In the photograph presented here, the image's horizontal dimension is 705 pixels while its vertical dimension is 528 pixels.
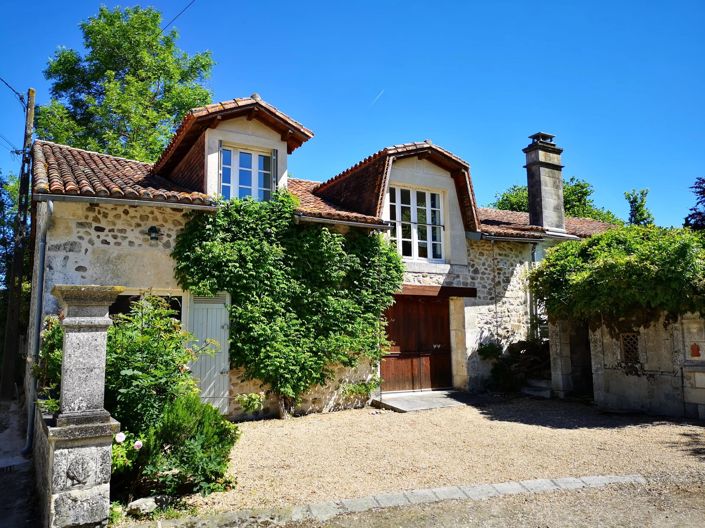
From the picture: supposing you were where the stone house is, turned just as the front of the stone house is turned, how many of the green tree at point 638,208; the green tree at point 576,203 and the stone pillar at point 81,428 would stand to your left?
2

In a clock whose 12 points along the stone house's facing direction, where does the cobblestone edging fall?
The cobblestone edging is roughly at 1 o'clock from the stone house.

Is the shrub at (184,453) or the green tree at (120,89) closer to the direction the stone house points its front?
the shrub

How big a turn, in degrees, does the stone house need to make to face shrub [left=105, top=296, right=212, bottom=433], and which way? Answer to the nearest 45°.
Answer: approximately 45° to its right

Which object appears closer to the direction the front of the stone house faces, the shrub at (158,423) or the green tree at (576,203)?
the shrub

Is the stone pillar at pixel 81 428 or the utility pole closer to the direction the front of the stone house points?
the stone pillar

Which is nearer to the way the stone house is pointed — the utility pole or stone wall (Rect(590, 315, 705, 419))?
the stone wall

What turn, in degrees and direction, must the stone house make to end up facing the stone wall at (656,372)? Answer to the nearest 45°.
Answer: approximately 45° to its left

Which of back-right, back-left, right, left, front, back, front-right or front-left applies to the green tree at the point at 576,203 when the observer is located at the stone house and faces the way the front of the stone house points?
left

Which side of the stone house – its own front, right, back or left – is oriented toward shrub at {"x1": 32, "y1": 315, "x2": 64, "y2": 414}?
right

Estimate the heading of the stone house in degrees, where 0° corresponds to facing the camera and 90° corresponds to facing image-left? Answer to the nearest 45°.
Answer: approximately 315°

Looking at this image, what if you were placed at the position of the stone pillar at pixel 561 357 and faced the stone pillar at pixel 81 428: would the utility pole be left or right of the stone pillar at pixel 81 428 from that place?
right

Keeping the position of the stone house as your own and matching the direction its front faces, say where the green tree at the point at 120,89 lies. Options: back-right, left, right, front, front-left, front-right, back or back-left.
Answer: back

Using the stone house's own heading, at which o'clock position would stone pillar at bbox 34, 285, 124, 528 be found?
The stone pillar is roughly at 2 o'clock from the stone house.

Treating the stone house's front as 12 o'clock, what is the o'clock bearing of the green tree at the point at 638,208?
The green tree is roughly at 9 o'clock from the stone house.

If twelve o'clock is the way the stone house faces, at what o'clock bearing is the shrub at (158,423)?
The shrub is roughly at 2 o'clock from the stone house.
